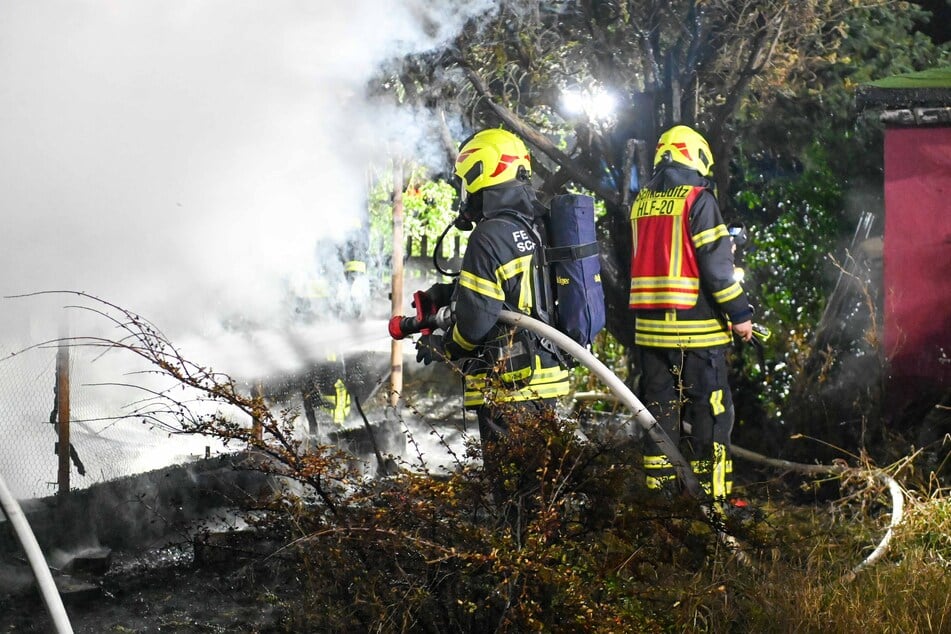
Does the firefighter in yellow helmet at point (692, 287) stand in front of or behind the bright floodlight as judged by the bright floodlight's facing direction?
in front

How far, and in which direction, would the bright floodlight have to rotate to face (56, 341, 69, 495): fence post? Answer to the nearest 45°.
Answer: approximately 45° to its right

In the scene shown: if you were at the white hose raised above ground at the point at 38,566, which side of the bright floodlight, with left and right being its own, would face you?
front

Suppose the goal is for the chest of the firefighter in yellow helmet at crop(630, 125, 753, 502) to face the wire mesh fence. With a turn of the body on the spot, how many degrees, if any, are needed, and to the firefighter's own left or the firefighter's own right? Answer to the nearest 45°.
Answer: approximately 135° to the firefighter's own left

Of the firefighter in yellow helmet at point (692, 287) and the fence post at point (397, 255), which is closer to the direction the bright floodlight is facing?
the firefighter in yellow helmet

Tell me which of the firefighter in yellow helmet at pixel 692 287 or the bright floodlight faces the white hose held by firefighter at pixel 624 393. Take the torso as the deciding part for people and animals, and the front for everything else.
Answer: the bright floodlight

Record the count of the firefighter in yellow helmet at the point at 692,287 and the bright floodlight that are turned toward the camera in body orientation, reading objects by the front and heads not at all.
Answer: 1

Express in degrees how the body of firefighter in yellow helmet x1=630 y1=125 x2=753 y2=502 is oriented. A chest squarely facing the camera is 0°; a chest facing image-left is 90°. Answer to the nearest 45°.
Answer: approximately 225°

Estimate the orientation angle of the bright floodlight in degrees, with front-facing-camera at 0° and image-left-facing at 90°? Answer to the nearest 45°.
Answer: approximately 0°

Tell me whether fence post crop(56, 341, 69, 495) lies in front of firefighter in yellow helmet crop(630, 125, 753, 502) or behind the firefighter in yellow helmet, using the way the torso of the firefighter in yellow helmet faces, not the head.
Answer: behind

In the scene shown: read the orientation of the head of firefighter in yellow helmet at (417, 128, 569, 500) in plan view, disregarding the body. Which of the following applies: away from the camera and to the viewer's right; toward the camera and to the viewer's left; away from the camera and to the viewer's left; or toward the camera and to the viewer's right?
away from the camera and to the viewer's left
